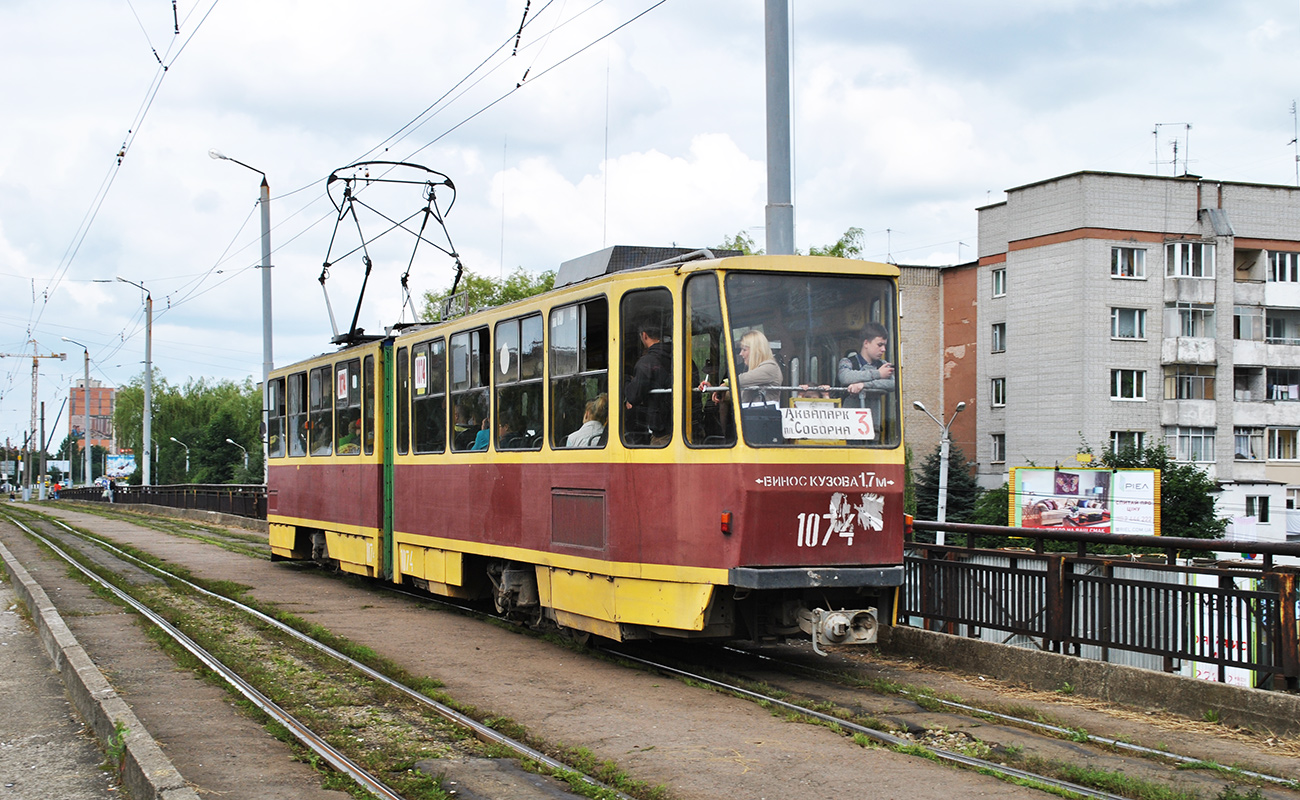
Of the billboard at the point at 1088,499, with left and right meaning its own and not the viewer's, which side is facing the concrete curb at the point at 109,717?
front

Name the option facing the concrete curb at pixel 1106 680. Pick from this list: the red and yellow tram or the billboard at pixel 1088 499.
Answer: the billboard

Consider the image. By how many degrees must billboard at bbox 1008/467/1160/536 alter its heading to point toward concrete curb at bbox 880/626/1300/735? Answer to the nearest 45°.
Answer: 0° — it already faces it

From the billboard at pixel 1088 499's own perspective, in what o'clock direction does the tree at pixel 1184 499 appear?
The tree is roughly at 7 o'clock from the billboard.

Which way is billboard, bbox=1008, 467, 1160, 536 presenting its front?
toward the camera
